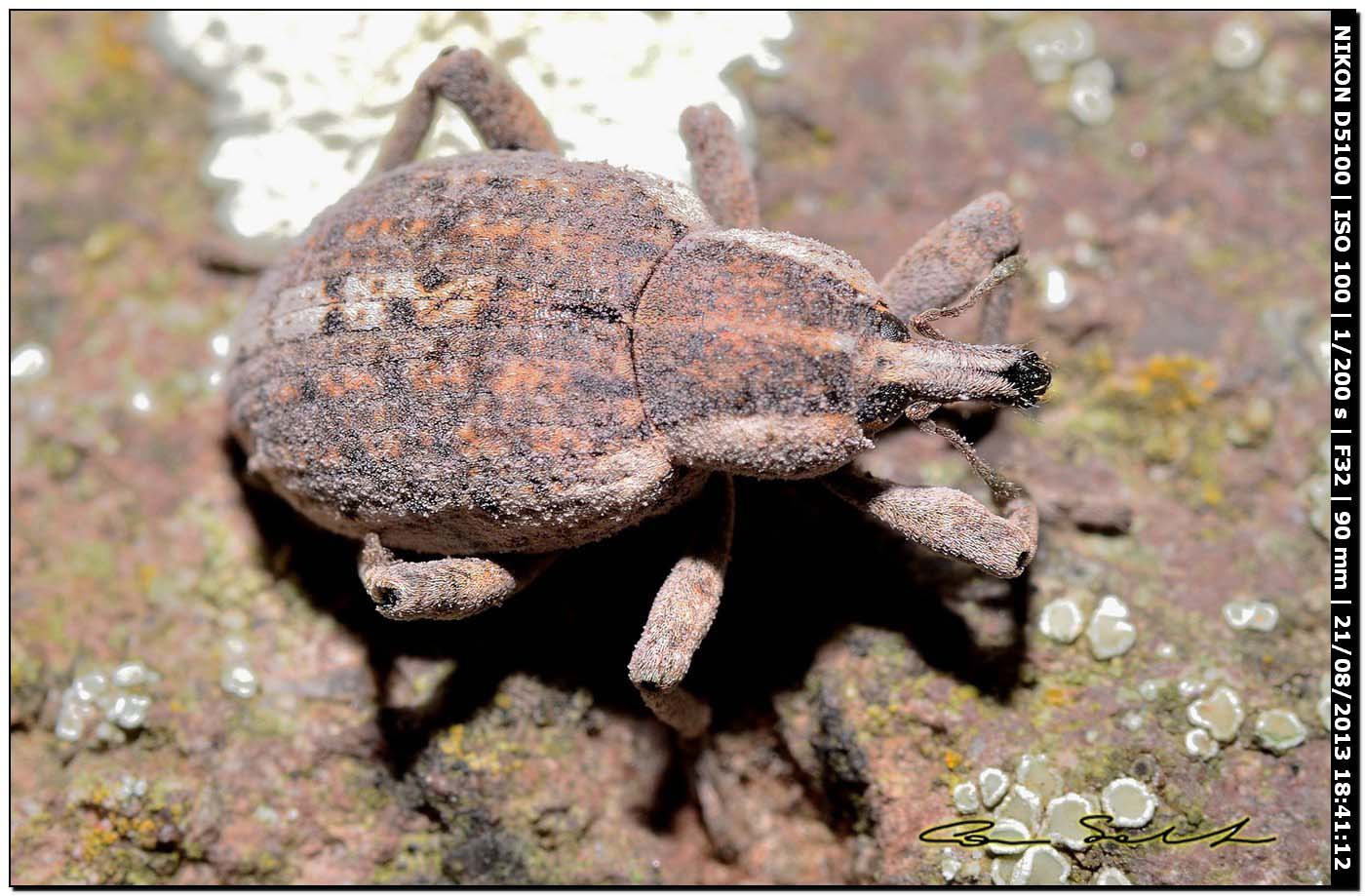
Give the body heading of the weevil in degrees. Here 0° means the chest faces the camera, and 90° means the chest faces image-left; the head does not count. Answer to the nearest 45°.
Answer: approximately 270°

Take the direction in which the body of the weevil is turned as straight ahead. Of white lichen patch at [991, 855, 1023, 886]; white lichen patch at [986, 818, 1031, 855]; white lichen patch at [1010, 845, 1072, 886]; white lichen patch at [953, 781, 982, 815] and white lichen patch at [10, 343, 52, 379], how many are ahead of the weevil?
4

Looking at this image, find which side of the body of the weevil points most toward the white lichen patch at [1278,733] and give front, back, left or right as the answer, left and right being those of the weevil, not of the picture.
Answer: front

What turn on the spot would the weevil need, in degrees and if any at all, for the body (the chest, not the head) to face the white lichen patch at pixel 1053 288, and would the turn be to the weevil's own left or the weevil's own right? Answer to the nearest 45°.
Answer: approximately 45° to the weevil's own left

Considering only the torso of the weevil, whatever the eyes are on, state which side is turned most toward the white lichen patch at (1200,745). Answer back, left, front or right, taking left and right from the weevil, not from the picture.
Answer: front

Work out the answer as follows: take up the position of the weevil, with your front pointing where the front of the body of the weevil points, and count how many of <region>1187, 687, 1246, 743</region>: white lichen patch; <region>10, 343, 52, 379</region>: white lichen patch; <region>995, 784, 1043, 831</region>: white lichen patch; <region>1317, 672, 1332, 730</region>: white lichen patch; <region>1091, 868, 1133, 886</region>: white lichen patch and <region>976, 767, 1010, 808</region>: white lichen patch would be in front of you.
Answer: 5

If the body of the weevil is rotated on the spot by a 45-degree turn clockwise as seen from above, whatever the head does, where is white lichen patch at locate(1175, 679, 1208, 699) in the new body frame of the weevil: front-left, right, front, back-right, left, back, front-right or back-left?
front-left

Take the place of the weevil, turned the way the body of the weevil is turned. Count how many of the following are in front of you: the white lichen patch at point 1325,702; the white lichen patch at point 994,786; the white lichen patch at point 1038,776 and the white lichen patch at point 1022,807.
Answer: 4

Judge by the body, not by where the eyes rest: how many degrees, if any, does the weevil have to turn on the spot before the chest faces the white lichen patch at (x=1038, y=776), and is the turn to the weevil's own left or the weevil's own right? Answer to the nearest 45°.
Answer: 0° — it already faces it

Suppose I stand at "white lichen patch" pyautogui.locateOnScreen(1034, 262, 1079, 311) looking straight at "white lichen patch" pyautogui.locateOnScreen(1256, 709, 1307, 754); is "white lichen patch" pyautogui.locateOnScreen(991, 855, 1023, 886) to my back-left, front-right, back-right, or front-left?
front-right

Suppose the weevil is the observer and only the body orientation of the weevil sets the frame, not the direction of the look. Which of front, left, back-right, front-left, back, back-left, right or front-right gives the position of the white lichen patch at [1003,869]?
front
